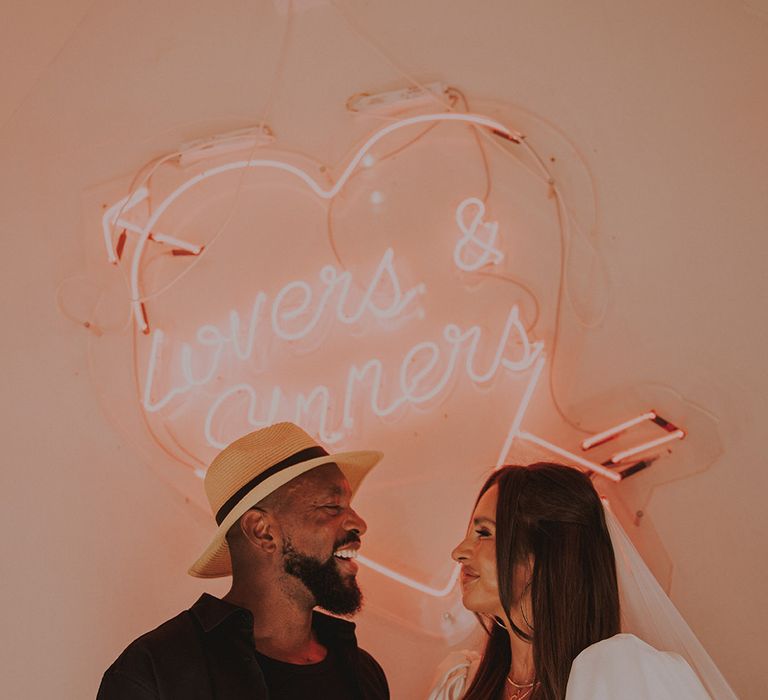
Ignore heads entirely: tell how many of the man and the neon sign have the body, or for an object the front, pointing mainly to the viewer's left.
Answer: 0

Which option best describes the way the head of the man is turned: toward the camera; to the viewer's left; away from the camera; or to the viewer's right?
to the viewer's right

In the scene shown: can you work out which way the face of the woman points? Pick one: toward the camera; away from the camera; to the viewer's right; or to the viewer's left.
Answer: to the viewer's left

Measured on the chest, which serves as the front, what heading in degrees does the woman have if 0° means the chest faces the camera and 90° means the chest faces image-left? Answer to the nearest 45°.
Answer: approximately 45°

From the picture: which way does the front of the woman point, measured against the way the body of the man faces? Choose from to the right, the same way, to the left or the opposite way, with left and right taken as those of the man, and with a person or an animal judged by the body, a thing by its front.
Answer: to the right

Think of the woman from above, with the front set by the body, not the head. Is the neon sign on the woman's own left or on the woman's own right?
on the woman's own right

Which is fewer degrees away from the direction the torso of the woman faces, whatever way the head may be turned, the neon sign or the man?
the man

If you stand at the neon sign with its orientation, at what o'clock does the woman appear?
The woman is roughly at 11 o'clock from the neon sign.

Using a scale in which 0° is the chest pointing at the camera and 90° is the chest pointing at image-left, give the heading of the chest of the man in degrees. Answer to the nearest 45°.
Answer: approximately 315°

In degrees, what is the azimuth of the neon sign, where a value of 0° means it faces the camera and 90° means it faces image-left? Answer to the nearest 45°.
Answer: approximately 0°
